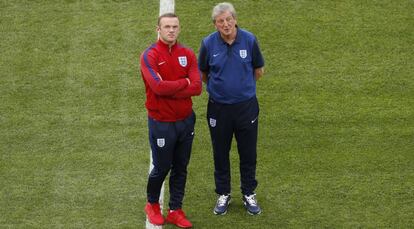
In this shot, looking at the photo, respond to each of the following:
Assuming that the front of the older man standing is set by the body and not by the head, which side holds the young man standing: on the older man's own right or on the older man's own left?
on the older man's own right

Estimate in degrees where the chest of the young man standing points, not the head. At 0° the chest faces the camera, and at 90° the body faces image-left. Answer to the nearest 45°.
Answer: approximately 315°

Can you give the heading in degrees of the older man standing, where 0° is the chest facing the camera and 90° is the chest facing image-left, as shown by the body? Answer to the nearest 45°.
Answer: approximately 0°
